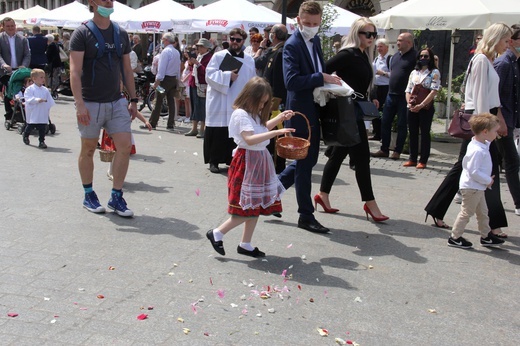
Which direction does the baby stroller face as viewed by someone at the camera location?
facing the viewer and to the right of the viewer

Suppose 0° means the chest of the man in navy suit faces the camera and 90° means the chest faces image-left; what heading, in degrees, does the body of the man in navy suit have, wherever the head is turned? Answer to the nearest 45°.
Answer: approximately 315°

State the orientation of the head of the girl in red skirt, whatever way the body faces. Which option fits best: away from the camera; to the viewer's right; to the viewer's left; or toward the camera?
to the viewer's right

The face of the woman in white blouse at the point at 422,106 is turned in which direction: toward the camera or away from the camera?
toward the camera

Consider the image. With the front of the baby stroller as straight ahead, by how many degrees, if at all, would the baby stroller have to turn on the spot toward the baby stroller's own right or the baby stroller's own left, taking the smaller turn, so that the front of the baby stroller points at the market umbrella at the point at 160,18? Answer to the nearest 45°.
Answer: approximately 90° to the baby stroller's own left

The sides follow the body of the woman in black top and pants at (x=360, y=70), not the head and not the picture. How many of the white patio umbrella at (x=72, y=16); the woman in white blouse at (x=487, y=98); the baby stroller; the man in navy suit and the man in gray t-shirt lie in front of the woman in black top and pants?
1
